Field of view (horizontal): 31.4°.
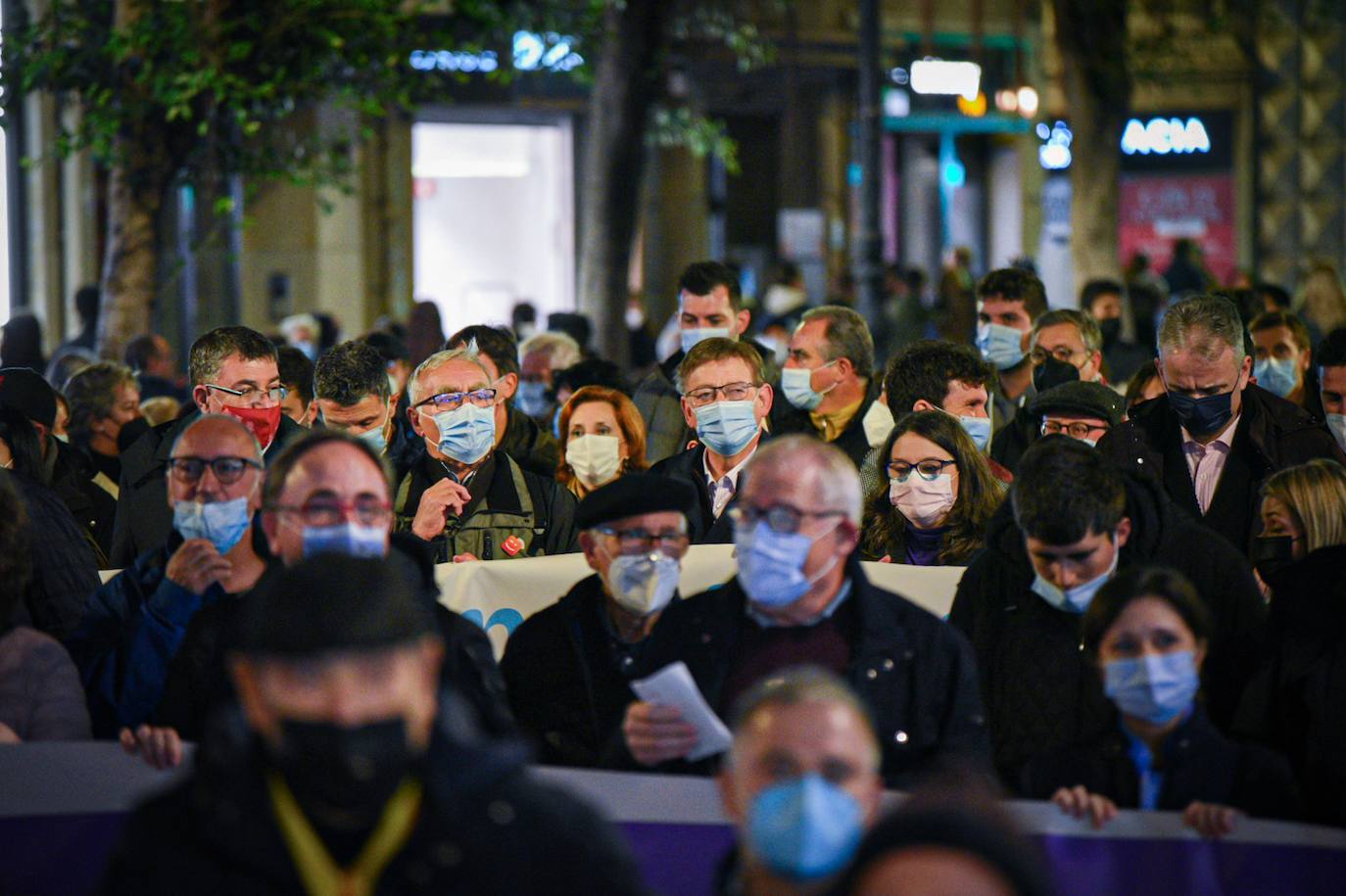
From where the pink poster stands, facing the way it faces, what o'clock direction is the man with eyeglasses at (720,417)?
The man with eyeglasses is roughly at 12 o'clock from the pink poster.

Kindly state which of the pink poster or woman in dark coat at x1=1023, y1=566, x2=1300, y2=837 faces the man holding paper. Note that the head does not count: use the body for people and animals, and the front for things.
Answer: the pink poster

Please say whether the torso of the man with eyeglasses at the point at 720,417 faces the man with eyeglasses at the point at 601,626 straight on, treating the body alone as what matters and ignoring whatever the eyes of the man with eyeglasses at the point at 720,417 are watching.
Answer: yes

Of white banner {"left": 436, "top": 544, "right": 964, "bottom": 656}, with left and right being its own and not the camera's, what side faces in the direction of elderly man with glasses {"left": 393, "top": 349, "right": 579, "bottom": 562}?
back

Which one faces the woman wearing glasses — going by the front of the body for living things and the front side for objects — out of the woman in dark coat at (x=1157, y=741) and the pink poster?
the pink poster

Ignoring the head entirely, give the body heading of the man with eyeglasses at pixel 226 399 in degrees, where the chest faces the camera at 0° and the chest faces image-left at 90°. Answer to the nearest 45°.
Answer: approximately 315°

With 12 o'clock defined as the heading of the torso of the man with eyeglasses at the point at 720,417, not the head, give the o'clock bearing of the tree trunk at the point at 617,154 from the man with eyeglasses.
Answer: The tree trunk is roughly at 6 o'clock from the man with eyeglasses.

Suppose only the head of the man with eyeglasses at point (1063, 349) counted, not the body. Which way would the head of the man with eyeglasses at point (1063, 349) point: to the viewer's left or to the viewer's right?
to the viewer's left

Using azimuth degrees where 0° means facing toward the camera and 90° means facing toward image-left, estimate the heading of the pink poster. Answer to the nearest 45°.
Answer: approximately 0°
